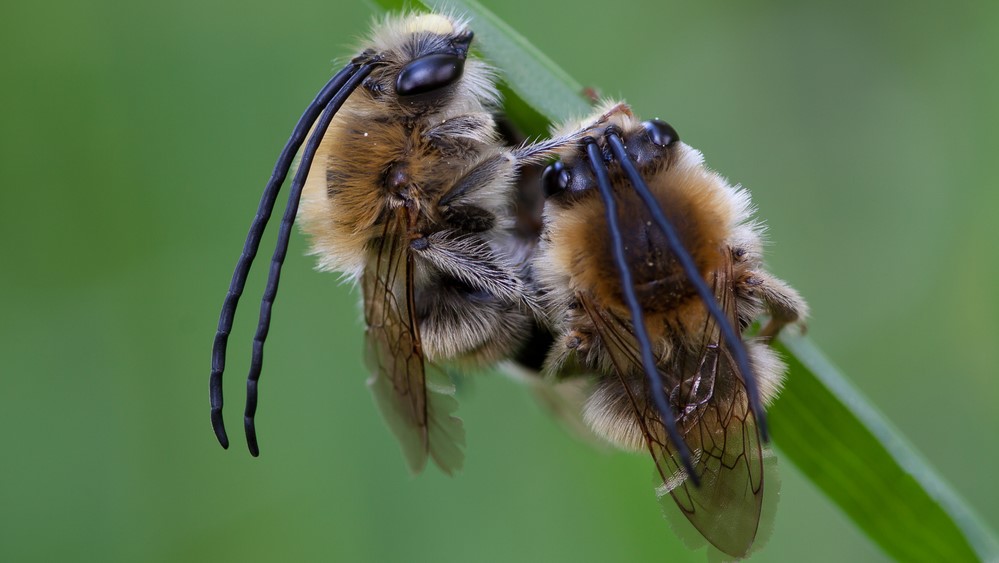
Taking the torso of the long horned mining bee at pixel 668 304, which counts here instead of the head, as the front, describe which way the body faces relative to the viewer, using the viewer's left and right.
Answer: facing away from the viewer

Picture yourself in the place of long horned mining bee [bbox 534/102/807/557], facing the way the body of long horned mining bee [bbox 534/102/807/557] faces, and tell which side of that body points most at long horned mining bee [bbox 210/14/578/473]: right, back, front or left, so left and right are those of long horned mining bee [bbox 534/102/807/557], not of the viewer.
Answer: left
